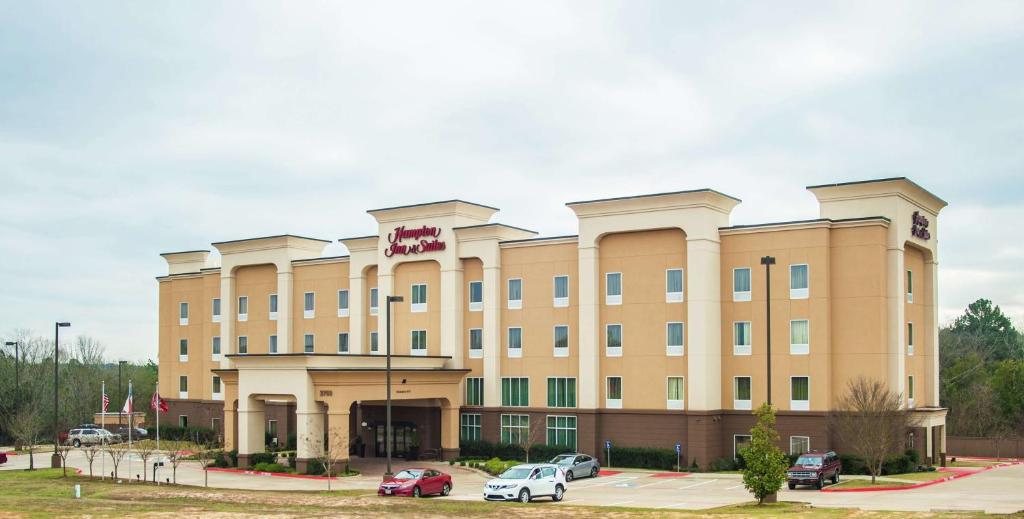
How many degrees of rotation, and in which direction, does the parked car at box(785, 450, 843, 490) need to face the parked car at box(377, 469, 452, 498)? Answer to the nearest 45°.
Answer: approximately 45° to its right

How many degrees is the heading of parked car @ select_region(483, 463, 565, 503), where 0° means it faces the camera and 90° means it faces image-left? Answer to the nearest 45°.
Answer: approximately 45°

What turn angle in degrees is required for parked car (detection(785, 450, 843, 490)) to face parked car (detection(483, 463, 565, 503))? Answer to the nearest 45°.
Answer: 0° — it already faces it

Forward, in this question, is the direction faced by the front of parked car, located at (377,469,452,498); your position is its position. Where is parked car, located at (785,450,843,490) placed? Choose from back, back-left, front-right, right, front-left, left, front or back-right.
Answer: back-left
